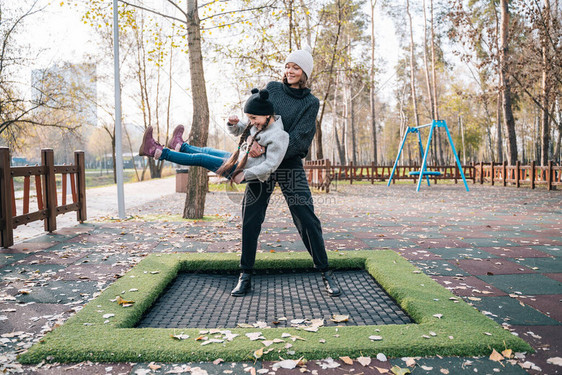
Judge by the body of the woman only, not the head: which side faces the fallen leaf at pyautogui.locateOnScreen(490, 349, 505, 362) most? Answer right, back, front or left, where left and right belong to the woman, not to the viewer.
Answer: left

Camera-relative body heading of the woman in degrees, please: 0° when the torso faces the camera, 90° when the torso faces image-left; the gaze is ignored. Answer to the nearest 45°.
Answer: approximately 45°

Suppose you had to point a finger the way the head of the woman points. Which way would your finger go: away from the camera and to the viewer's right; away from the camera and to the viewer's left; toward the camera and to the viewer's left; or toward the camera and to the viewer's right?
toward the camera and to the viewer's left

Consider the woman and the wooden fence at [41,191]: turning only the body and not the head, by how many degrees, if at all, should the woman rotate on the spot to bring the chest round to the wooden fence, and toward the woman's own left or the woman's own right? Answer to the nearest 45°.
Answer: approximately 90° to the woman's own right

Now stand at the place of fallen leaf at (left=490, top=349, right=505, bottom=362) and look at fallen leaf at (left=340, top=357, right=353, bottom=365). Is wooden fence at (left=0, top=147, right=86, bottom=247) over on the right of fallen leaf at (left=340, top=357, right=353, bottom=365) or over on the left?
right

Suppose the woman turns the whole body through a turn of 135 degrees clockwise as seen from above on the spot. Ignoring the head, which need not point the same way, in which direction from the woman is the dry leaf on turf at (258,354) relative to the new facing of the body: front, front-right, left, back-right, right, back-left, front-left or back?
back

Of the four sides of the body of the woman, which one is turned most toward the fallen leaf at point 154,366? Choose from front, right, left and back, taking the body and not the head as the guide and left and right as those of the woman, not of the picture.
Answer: front

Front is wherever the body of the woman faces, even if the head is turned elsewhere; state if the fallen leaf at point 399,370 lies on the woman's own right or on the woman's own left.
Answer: on the woman's own left

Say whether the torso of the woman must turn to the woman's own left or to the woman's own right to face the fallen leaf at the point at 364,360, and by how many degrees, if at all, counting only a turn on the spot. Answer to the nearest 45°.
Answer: approximately 45° to the woman's own left

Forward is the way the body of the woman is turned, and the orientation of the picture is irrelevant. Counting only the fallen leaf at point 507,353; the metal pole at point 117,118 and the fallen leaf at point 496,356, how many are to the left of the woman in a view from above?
2

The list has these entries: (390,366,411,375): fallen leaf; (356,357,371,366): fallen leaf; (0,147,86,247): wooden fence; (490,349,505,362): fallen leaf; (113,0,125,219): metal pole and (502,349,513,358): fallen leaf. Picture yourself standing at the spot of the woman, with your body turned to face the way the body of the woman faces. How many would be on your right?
2

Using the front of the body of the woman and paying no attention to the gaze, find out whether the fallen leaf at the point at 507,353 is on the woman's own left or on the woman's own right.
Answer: on the woman's own left
